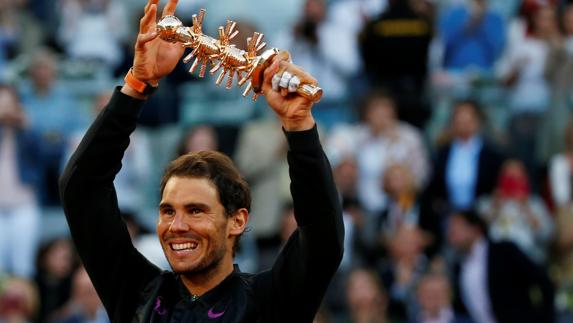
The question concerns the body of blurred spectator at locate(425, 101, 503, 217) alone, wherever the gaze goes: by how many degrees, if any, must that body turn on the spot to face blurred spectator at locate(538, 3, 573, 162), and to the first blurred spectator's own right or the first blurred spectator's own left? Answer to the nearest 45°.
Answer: approximately 135° to the first blurred spectator's own left

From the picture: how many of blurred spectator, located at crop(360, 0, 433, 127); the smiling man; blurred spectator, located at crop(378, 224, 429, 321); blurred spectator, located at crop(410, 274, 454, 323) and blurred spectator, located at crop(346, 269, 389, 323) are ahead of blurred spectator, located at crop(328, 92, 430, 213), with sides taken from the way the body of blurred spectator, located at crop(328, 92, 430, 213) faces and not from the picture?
4

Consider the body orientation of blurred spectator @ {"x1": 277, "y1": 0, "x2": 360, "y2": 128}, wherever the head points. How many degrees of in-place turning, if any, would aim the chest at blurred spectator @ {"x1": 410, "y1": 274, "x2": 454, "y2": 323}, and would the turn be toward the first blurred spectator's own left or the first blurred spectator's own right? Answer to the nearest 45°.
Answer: approximately 45° to the first blurred spectator's own left

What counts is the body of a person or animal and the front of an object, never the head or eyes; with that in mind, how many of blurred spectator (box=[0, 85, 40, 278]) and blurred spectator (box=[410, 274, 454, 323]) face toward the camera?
2

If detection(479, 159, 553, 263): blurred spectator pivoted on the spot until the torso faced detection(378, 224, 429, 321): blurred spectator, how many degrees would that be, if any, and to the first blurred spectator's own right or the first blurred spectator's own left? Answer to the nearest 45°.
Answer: approximately 45° to the first blurred spectator's own right

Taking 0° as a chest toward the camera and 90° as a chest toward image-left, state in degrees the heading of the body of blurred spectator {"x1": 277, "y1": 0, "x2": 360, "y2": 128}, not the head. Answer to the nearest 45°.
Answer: approximately 45°

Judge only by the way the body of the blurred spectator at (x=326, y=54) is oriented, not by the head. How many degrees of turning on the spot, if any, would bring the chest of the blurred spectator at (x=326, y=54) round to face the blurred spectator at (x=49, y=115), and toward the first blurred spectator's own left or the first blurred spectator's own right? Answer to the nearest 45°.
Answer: approximately 45° to the first blurred spectator's own right
